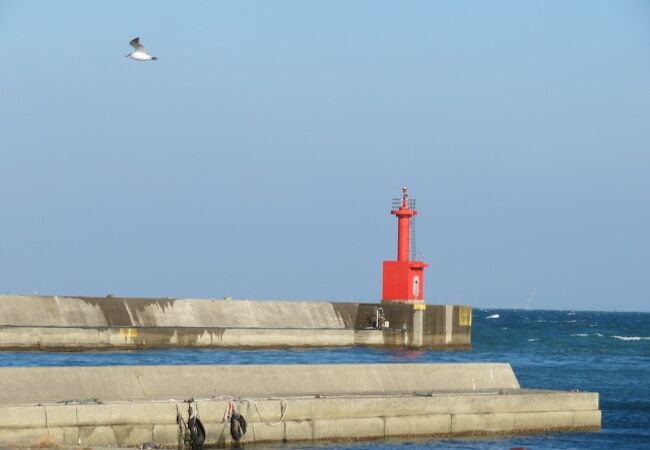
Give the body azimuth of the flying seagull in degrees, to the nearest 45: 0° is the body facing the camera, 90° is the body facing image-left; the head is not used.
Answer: approximately 270°
